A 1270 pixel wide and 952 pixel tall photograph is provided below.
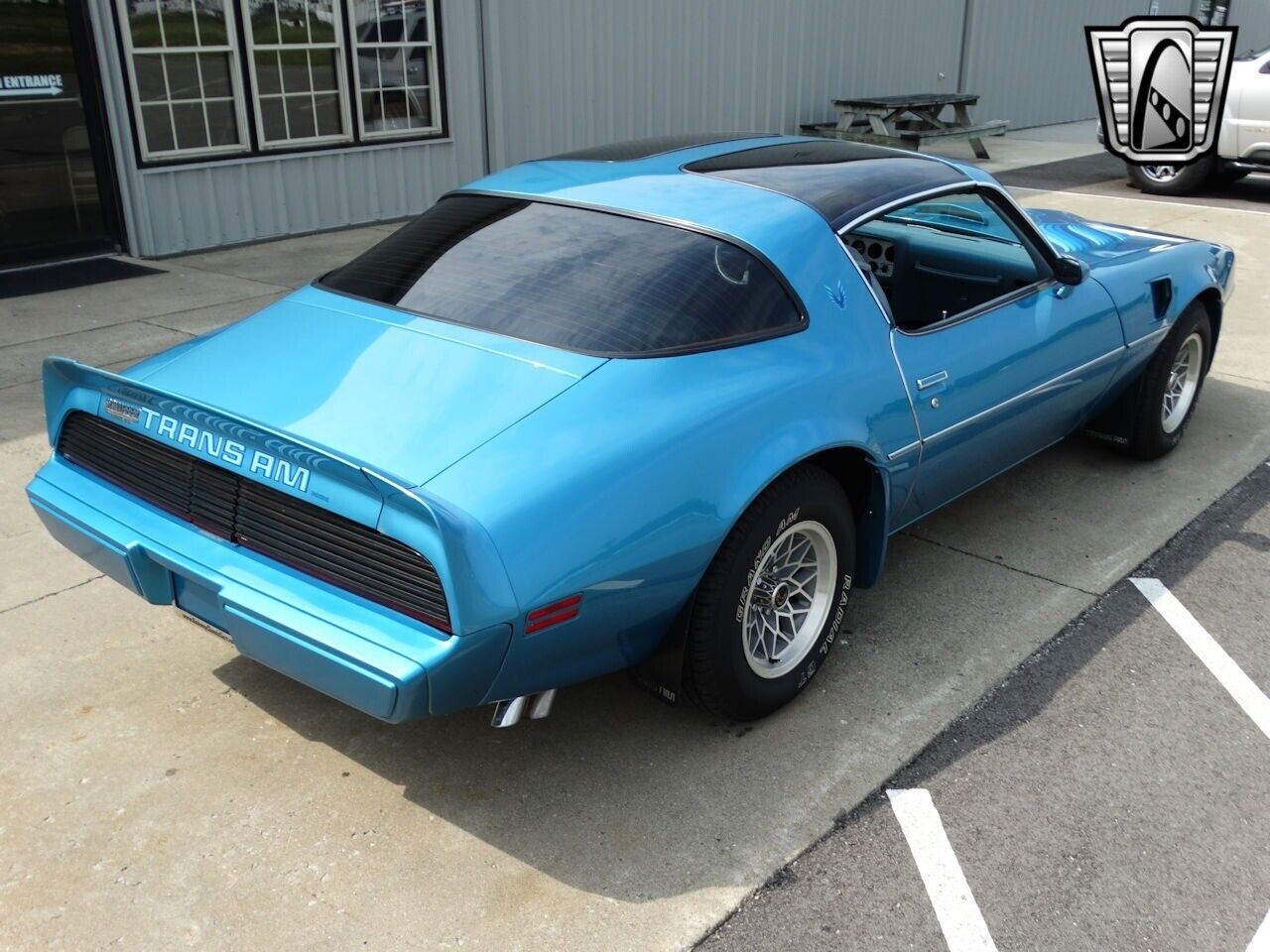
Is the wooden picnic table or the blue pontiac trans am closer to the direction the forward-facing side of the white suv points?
the wooden picnic table

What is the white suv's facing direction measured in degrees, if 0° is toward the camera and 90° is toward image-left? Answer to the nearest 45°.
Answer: approximately 90°

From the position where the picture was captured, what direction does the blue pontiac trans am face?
facing away from the viewer and to the right of the viewer

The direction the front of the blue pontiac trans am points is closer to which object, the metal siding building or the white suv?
the white suv

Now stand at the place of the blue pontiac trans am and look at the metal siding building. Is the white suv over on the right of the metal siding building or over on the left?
right

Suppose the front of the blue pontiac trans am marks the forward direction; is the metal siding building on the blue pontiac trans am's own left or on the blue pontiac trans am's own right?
on the blue pontiac trans am's own left

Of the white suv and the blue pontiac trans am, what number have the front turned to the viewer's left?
1

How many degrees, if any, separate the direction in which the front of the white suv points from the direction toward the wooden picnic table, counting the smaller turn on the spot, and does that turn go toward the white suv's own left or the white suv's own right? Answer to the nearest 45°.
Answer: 0° — it already faces it

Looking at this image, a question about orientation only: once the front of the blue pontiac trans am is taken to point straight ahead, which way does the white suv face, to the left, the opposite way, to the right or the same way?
to the left
